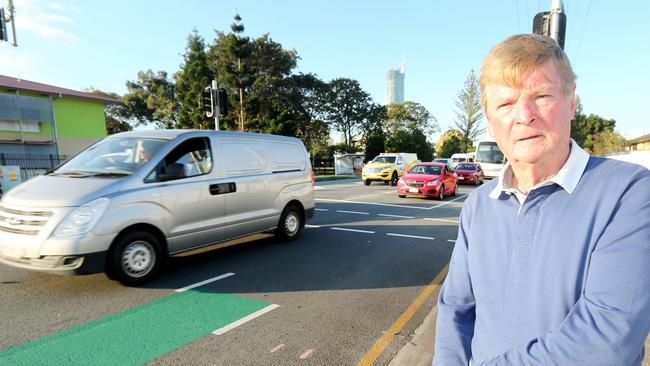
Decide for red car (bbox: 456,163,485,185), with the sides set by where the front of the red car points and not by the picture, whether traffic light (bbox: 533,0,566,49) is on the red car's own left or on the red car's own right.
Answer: on the red car's own left

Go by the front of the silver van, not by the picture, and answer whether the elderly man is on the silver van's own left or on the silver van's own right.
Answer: on the silver van's own left

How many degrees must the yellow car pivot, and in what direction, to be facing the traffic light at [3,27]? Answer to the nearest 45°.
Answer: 0° — it already faces it

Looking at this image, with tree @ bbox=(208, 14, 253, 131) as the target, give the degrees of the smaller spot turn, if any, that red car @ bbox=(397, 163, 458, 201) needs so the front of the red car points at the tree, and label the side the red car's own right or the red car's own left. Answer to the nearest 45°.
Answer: approximately 90° to the red car's own right

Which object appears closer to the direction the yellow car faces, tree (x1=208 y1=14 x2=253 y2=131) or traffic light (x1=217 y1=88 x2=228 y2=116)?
the traffic light

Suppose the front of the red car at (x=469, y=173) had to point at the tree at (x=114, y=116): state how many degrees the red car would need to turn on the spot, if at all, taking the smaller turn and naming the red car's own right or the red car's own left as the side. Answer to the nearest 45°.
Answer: approximately 45° to the red car's own right

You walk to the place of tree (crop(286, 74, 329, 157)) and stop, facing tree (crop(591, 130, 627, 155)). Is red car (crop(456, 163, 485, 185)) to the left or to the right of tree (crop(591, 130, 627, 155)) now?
right

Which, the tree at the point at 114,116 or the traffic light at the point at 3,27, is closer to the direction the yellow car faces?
the traffic light

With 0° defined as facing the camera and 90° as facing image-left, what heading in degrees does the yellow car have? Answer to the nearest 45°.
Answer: approximately 45°

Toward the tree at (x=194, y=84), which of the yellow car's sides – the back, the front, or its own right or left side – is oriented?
right

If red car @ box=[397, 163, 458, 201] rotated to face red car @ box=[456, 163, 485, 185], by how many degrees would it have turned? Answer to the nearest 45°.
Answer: approximately 135° to its right
